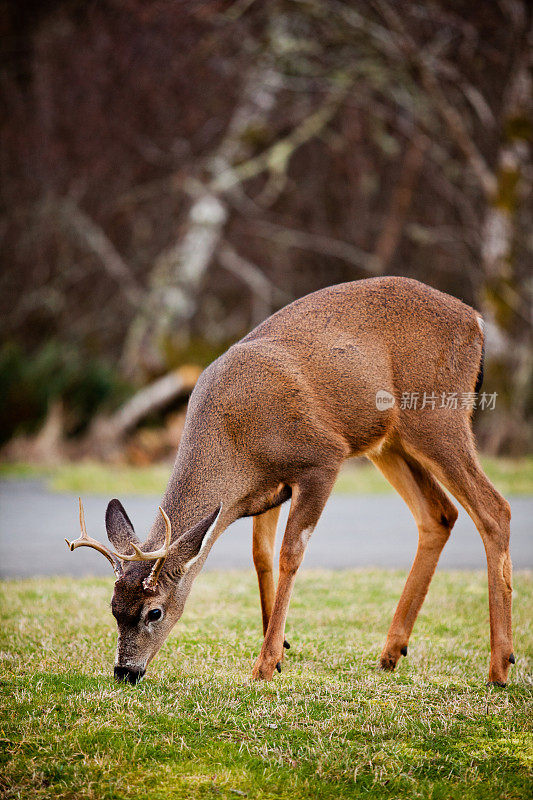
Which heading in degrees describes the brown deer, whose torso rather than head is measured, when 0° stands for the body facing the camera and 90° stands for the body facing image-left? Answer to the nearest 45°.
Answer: approximately 90°
